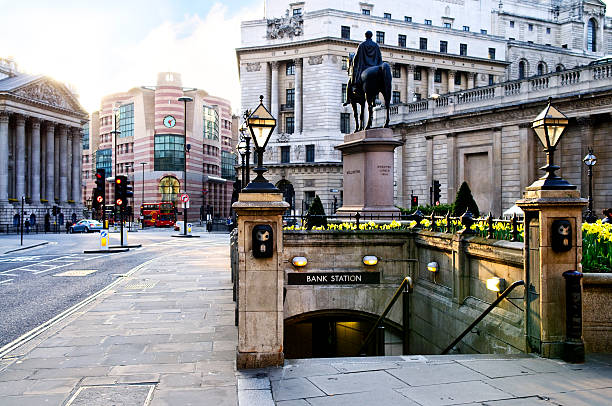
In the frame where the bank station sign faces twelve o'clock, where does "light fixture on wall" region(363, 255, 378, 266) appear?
The light fixture on wall is roughly at 9 o'clock from the bank station sign.

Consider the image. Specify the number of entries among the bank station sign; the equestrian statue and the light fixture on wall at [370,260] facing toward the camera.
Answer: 2

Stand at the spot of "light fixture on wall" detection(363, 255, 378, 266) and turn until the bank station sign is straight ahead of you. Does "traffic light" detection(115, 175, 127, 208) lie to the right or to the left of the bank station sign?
right

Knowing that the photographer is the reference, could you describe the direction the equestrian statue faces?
facing away from the viewer and to the left of the viewer

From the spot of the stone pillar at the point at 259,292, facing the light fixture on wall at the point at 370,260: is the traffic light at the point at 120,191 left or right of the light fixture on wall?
left

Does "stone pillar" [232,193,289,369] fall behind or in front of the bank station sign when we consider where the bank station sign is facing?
in front

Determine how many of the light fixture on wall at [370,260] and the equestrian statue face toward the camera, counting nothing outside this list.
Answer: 1

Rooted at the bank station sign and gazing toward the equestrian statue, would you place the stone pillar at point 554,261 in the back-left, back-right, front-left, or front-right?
back-right

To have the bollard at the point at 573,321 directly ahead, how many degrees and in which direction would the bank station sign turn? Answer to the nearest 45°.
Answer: approximately 45° to its left

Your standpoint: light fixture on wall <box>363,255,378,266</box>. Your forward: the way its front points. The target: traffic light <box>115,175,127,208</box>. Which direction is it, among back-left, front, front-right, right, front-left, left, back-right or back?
back-right

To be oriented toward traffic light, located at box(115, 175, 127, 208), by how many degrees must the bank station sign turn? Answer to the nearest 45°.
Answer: approximately 135° to its right

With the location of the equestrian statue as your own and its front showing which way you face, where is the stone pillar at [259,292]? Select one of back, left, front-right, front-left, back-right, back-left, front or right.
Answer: back-left

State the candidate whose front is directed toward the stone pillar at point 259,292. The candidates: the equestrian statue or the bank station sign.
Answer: the bank station sign
